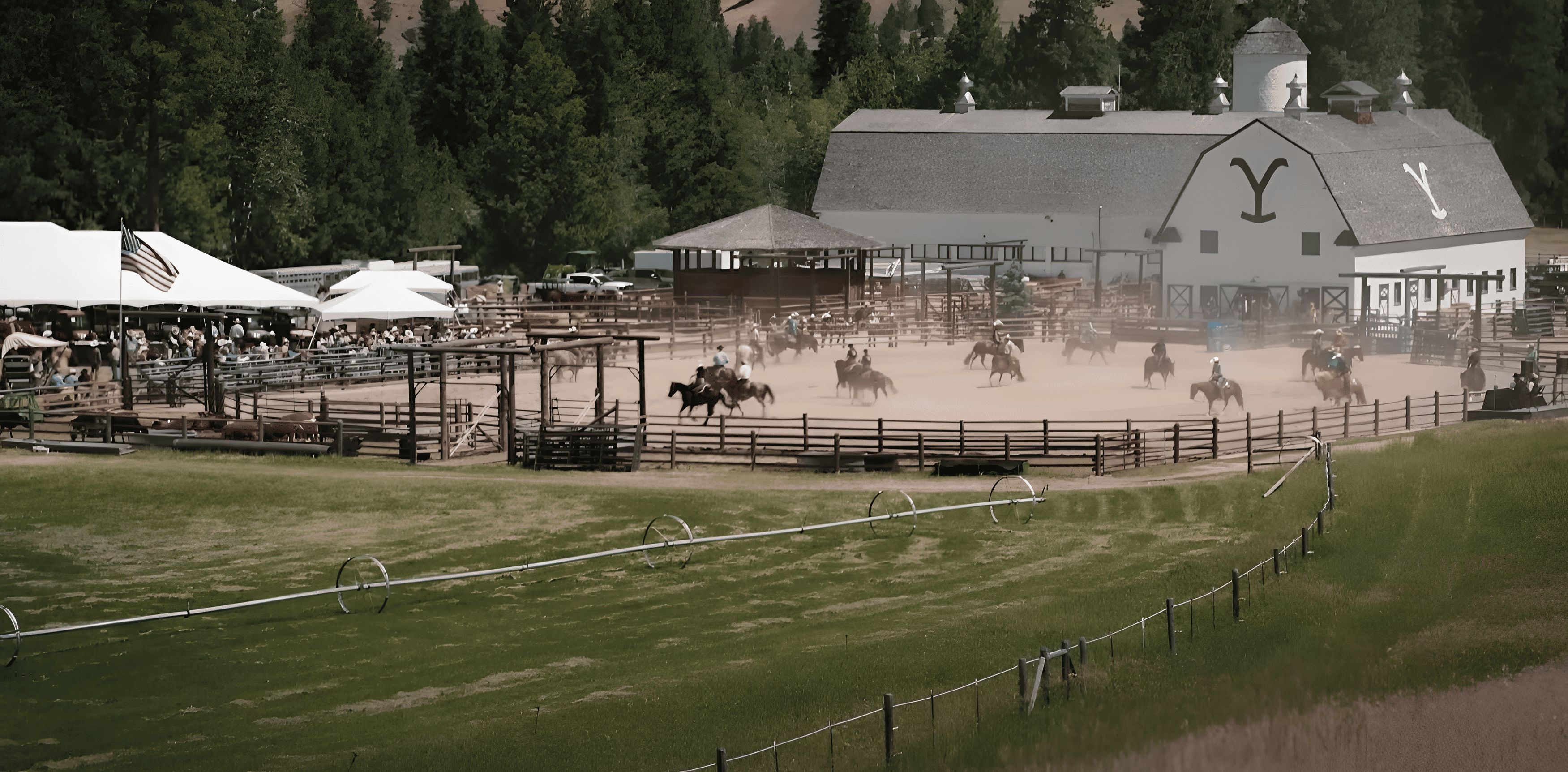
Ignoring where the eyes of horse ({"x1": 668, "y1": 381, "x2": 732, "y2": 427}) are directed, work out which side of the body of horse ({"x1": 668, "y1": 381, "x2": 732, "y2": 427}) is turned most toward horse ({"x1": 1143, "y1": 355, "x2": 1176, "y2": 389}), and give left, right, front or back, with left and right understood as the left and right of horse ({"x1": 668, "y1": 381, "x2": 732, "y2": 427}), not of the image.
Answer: back

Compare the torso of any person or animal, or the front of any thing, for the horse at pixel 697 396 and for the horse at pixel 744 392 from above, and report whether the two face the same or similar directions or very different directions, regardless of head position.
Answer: same or similar directions

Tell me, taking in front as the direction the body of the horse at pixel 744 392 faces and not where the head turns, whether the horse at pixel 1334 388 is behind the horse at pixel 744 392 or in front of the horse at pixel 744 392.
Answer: behind

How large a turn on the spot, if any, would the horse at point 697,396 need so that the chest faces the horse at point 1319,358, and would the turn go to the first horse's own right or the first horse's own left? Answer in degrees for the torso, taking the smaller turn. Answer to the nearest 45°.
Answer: approximately 180°

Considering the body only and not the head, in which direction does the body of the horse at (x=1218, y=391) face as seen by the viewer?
to the viewer's left

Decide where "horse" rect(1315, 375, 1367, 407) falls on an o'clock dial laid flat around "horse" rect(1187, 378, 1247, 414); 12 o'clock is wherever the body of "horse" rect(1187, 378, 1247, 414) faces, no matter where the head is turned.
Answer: "horse" rect(1315, 375, 1367, 407) is roughly at 5 o'clock from "horse" rect(1187, 378, 1247, 414).

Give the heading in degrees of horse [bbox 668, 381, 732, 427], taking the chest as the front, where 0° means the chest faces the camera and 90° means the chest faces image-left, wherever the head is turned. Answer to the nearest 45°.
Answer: approximately 90°

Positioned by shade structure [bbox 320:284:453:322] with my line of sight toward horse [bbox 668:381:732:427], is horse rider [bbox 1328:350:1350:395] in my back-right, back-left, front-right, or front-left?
front-left
